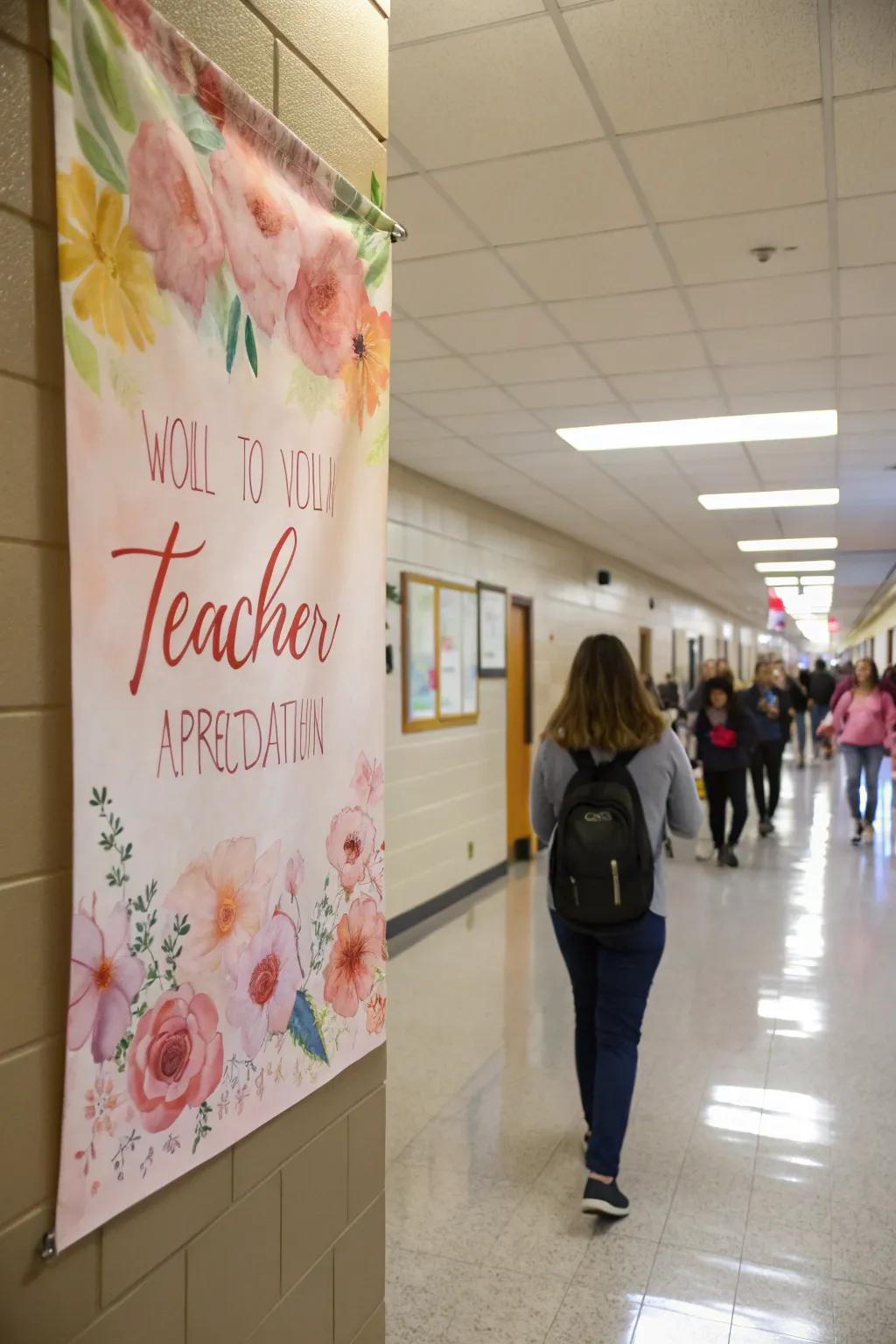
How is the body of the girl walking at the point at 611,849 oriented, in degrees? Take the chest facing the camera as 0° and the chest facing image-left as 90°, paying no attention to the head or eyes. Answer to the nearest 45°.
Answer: approximately 180°

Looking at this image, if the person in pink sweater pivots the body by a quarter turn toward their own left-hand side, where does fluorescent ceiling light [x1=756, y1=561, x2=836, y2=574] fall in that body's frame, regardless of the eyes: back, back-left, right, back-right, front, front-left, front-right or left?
left

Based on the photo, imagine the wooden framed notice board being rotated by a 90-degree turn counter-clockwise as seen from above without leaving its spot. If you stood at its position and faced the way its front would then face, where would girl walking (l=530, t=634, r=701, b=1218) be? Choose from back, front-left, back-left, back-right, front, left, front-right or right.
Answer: back-right

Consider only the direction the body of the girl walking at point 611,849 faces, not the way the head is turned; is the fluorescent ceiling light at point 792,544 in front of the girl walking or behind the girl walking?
in front

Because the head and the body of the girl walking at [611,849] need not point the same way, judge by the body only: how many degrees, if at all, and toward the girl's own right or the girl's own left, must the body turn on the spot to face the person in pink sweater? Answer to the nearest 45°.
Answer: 0° — they already face them

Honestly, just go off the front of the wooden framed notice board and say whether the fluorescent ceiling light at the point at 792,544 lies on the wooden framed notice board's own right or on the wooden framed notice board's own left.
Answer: on the wooden framed notice board's own left

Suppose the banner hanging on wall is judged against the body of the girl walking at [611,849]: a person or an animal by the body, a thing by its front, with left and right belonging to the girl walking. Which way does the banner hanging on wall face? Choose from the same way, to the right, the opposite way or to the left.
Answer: to the right

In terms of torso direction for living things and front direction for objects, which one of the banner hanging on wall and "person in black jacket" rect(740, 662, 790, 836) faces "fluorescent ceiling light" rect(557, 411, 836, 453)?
the person in black jacket

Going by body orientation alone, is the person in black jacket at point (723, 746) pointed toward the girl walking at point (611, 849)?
yes

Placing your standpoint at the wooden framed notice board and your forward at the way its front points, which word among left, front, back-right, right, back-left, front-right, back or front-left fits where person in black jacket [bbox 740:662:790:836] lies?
left

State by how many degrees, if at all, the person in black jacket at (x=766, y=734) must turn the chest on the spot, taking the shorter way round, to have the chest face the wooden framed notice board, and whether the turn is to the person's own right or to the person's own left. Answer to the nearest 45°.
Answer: approximately 45° to the person's own right

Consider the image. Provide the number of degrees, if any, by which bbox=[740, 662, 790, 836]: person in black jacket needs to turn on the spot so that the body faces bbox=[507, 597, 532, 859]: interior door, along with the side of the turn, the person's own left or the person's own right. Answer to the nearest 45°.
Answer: approximately 45° to the person's own right

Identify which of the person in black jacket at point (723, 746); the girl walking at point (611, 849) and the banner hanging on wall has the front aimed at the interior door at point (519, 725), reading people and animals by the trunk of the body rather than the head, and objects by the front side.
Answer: the girl walking
